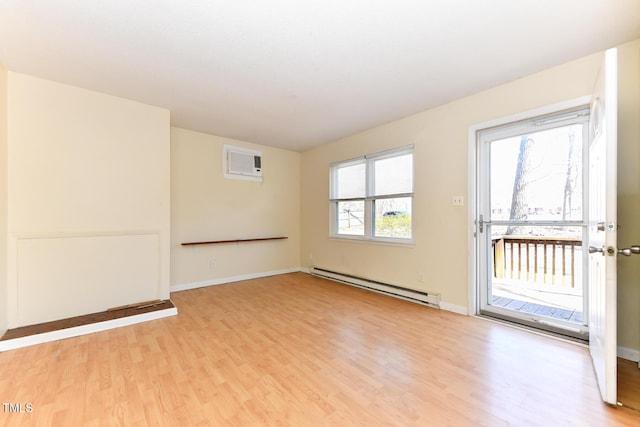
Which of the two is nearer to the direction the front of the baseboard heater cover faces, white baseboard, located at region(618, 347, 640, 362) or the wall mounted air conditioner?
the wall mounted air conditioner

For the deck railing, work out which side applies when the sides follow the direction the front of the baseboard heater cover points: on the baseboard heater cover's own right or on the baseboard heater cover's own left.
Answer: on the baseboard heater cover's own left

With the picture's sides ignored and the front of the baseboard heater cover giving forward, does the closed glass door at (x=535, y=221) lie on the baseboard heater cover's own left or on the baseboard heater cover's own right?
on the baseboard heater cover's own left

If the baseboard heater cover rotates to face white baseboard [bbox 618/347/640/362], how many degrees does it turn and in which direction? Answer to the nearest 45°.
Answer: approximately 90° to its left

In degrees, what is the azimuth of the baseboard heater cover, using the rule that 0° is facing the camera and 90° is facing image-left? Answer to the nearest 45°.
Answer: approximately 45°

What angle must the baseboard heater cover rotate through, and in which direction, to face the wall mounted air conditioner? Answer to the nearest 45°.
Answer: approximately 45° to its right

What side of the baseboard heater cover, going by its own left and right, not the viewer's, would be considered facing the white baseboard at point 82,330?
front
